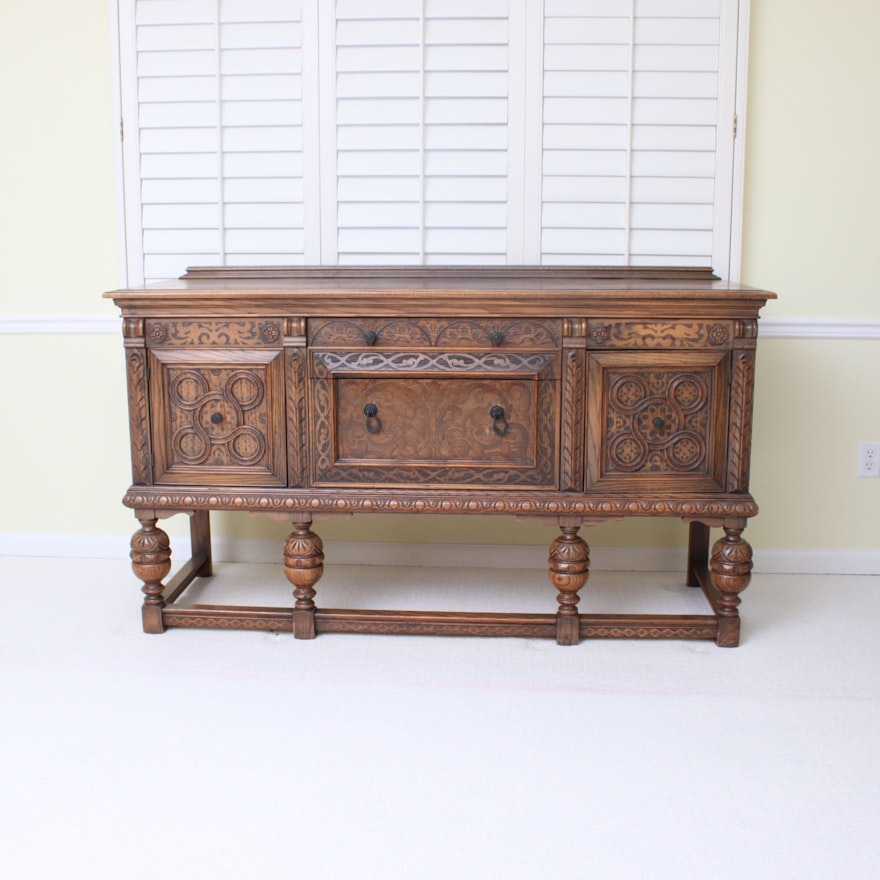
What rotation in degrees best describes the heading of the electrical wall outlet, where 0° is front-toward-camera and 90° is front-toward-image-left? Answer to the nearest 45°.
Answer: approximately 0°

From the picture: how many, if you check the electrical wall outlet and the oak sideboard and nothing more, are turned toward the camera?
2

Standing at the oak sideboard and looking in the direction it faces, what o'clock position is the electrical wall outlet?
The electrical wall outlet is roughly at 8 o'clock from the oak sideboard.

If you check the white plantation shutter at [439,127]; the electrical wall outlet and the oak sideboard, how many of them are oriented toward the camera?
3

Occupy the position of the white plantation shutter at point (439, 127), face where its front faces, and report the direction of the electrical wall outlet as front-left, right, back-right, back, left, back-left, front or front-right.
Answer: left

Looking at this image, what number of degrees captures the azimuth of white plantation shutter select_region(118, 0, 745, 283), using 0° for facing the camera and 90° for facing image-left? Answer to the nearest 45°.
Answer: approximately 0°
